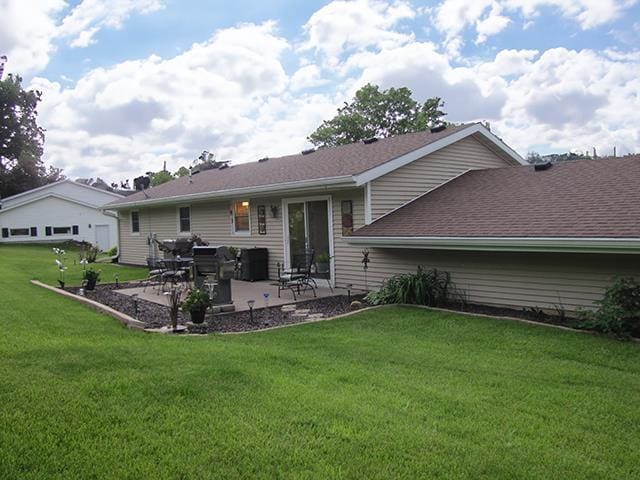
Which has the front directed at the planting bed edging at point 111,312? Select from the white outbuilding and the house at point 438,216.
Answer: the white outbuilding

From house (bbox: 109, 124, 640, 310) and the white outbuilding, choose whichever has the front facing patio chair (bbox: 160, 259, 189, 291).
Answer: the white outbuilding

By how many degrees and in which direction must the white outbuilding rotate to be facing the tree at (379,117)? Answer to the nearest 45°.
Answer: approximately 90° to its left

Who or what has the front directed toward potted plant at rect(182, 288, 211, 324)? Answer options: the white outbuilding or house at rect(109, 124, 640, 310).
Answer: the white outbuilding

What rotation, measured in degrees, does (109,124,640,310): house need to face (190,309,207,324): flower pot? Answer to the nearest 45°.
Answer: approximately 180°

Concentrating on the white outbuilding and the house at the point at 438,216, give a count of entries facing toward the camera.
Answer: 1

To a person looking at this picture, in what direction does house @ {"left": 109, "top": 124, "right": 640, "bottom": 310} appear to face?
facing away from the viewer and to the right of the viewer

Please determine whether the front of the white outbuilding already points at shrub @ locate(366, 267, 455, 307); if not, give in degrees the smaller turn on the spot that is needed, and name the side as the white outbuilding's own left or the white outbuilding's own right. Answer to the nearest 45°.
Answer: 0° — it already faces it

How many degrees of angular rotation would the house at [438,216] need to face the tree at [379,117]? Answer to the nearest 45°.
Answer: approximately 45° to its left

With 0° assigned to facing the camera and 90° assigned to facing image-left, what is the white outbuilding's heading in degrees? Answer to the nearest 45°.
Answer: approximately 0°
